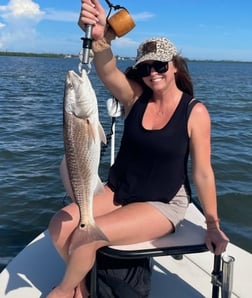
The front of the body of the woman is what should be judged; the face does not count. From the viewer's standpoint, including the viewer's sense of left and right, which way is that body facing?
facing the viewer and to the left of the viewer
